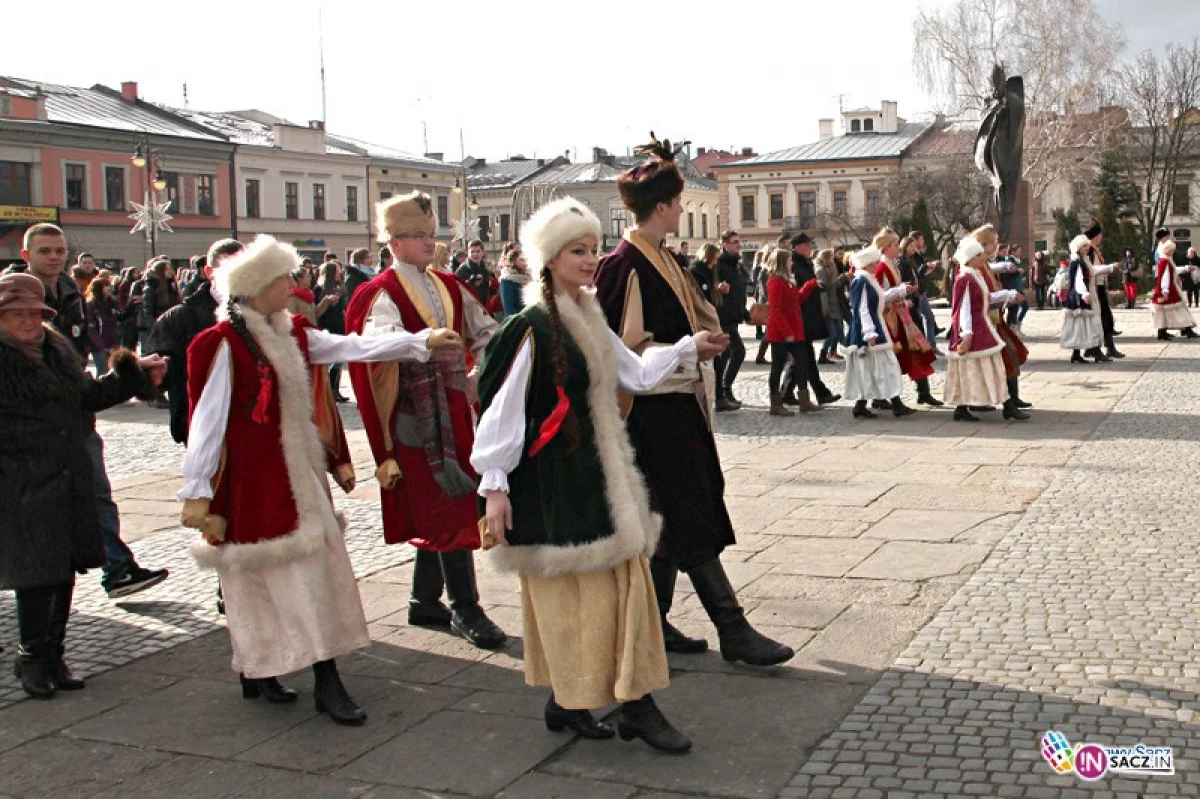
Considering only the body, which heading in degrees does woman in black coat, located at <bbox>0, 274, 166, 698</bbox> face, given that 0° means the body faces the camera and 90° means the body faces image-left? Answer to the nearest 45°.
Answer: approximately 315°

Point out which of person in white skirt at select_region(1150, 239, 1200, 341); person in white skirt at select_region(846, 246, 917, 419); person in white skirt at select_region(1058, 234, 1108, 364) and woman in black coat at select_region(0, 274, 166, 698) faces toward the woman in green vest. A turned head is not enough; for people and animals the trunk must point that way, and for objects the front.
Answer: the woman in black coat

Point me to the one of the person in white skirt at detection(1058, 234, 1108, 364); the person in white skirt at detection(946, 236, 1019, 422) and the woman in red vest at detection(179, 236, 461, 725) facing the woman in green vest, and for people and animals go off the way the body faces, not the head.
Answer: the woman in red vest

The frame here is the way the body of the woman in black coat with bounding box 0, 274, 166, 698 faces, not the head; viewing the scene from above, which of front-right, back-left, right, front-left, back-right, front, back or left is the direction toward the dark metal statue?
left

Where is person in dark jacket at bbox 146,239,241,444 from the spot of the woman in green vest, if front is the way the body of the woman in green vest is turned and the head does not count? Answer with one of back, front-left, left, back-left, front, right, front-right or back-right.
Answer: back

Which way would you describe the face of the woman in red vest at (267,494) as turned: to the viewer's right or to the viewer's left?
to the viewer's right

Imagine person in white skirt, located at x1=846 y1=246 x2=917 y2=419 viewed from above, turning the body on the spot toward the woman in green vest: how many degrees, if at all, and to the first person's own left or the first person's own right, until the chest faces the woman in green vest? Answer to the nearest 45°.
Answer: approximately 90° to the first person's own right

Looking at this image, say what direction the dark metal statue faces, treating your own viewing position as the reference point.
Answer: facing to the left of the viewer

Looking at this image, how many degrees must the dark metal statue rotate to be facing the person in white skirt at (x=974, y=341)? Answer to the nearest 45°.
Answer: approximately 90° to its left

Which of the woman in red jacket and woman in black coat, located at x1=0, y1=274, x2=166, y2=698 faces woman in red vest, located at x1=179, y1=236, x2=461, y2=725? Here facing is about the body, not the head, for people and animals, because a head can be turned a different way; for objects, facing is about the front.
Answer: the woman in black coat
